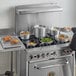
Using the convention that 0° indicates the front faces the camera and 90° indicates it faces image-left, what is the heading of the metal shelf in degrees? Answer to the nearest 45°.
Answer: approximately 0°
